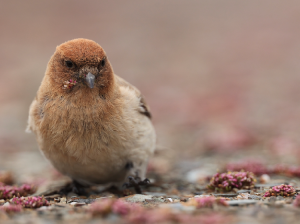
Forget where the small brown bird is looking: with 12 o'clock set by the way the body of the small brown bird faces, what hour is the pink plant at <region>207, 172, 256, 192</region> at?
The pink plant is roughly at 9 o'clock from the small brown bird.

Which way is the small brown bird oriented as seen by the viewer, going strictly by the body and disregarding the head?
toward the camera
